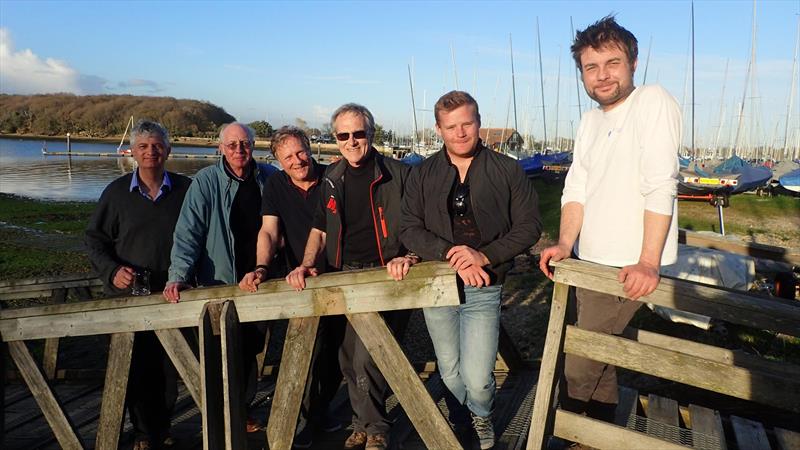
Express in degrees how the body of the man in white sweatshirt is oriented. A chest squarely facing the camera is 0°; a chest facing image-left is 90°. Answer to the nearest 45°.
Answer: approximately 45°

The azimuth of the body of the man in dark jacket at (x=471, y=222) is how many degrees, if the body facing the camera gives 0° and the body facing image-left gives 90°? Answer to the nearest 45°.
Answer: approximately 0°

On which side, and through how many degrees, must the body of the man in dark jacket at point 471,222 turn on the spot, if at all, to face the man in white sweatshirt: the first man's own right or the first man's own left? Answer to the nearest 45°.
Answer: approximately 45° to the first man's own left

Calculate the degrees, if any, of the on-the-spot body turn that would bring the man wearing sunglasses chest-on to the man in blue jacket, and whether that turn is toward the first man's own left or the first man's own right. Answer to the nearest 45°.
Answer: approximately 135° to the first man's own right

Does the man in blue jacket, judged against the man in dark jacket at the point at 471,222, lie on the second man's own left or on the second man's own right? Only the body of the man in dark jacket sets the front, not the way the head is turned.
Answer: on the second man's own right

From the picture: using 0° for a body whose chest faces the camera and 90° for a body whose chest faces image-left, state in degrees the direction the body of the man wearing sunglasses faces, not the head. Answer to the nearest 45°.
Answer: approximately 0°
